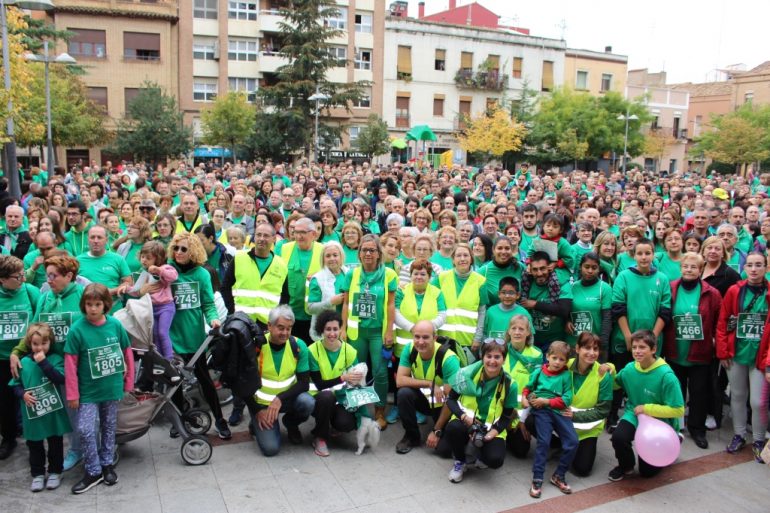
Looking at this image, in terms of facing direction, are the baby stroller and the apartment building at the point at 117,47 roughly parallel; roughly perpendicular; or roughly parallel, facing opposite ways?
roughly perpendicular

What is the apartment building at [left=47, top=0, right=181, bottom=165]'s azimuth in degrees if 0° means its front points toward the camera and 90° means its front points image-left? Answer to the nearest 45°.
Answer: approximately 0°

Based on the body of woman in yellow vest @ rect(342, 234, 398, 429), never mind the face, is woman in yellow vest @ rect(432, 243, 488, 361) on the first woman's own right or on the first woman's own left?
on the first woman's own left

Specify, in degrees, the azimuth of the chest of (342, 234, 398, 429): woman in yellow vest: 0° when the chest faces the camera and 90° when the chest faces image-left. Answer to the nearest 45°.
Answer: approximately 0°

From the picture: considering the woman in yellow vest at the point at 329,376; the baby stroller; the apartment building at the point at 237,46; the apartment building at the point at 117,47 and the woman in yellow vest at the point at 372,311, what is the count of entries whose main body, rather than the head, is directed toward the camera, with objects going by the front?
4

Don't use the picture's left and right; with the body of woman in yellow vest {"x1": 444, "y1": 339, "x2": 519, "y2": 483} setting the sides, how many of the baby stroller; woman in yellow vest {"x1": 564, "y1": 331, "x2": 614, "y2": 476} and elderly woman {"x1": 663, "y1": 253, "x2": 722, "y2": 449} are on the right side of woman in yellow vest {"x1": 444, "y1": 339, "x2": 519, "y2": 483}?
1

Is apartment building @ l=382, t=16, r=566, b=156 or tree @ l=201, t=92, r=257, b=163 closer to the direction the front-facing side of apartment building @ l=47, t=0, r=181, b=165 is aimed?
the tree

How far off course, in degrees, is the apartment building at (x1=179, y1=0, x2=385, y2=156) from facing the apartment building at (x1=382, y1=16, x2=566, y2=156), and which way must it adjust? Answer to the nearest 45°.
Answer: approximately 90° to its left

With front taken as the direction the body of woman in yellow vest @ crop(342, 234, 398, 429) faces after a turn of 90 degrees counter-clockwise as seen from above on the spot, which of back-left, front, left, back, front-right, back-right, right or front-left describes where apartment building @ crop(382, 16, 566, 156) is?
left

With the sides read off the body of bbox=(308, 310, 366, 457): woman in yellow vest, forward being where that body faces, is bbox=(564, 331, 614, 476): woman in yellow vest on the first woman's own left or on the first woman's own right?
on the first woman's own left
